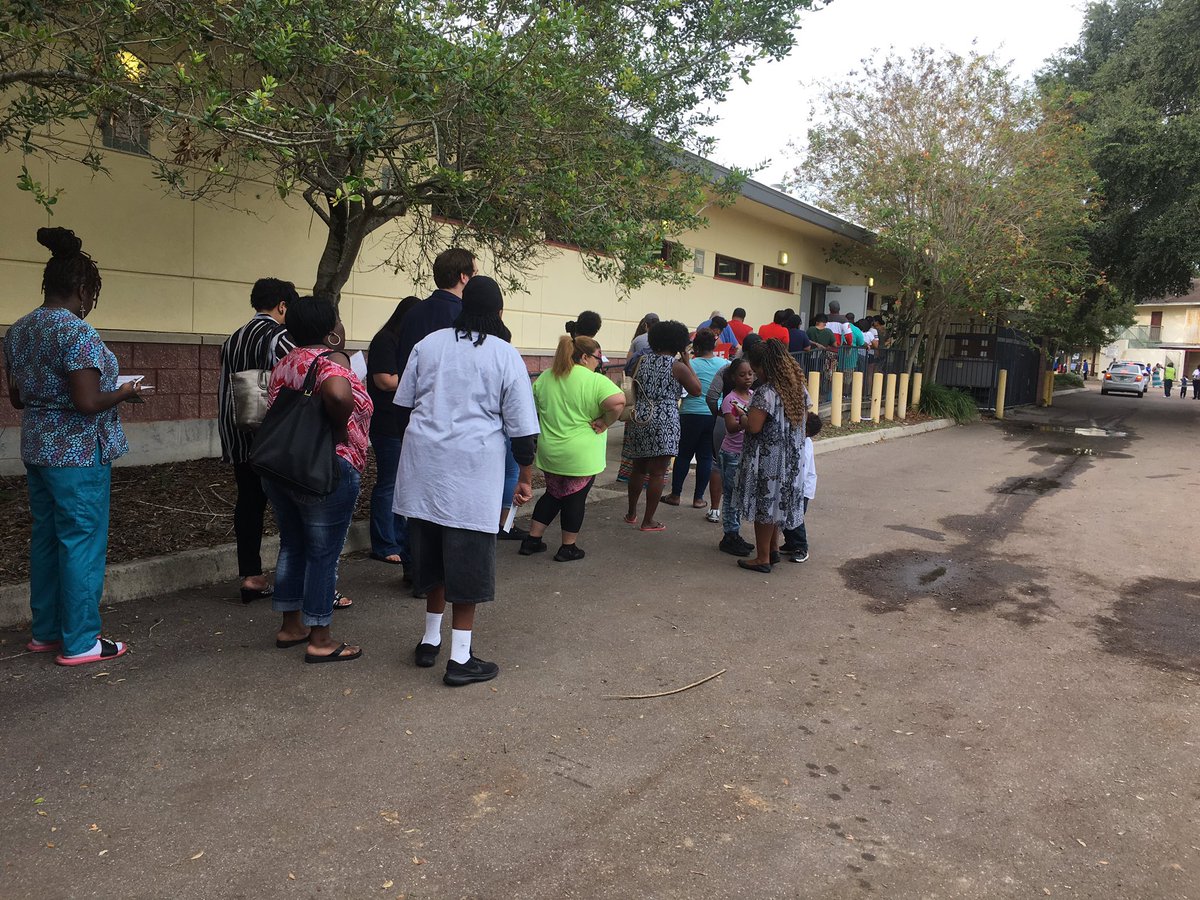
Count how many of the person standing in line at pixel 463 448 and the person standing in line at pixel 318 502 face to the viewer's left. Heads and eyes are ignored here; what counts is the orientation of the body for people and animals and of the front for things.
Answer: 0

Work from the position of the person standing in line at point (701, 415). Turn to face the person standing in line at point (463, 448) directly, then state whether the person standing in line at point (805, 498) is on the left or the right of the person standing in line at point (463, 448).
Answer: left

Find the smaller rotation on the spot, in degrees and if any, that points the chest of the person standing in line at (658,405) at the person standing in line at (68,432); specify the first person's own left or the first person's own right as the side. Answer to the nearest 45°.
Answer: approximately 180°

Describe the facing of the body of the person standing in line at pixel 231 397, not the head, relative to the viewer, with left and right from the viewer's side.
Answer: facing away from the viewer and to the right of the viewer

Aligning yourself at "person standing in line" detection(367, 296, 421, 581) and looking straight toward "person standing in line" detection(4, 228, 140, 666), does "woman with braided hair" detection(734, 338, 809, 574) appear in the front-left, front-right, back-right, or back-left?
back-left

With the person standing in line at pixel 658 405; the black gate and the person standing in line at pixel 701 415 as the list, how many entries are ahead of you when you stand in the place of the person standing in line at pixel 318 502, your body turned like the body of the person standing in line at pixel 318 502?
3

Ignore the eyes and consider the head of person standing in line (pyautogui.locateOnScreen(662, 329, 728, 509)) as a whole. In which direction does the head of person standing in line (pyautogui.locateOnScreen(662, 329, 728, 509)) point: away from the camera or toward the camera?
away from the camera

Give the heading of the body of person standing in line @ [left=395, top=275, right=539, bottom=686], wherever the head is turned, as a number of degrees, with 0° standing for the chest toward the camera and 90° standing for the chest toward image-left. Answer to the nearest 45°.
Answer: approximately 225°

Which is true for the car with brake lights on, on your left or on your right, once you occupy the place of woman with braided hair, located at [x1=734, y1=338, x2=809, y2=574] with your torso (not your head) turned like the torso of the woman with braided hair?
on your right

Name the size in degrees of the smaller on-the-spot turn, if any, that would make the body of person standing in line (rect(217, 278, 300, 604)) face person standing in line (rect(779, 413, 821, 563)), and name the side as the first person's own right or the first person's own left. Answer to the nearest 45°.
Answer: approximately 45° to the first person's own right

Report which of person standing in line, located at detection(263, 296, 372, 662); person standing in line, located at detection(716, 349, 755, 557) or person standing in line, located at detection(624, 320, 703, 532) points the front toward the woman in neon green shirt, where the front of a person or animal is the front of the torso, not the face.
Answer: person standing in line, located at detection(263, 296, 372, 662)

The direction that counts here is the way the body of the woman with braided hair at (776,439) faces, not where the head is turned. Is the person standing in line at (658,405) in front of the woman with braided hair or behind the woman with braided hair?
in front

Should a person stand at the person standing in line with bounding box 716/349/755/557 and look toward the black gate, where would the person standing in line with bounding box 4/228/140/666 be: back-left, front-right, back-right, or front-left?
back-left

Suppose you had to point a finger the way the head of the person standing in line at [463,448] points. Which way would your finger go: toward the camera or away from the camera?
away from the camera
